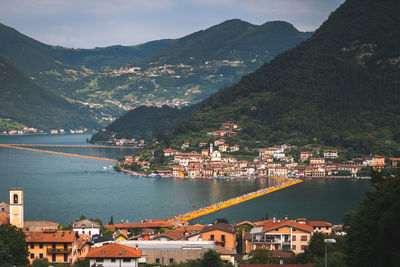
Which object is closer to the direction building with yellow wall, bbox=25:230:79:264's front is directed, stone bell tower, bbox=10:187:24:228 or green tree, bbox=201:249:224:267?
the green tree

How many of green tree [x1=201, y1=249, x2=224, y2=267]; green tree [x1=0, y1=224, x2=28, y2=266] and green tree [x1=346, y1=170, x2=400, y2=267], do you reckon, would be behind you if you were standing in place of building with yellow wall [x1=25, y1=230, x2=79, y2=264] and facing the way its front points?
0

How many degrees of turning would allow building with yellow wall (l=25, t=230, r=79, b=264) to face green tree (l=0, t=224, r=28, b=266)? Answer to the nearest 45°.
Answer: approximately 45° to its right

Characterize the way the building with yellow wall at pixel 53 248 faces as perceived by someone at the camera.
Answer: facing the viewer

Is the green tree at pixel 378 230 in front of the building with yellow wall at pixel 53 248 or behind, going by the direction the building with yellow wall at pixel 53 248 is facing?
in front

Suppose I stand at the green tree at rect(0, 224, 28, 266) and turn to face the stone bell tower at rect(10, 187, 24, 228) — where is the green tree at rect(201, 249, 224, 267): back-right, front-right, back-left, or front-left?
back-right

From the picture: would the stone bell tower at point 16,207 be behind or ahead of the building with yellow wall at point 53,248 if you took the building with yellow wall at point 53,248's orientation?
behind

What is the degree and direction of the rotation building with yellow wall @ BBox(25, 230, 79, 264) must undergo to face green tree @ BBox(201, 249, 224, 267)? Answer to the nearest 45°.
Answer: approximately 45° to its left
